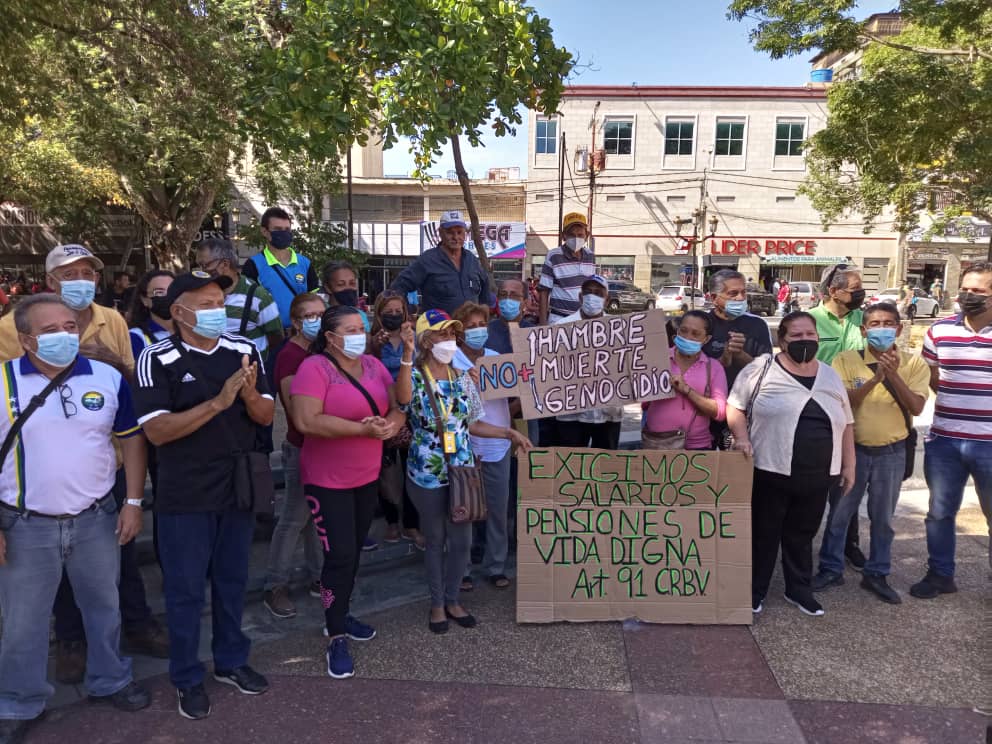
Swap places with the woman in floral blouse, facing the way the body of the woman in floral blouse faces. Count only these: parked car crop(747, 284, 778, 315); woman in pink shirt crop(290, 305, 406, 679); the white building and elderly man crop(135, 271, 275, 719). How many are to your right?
2

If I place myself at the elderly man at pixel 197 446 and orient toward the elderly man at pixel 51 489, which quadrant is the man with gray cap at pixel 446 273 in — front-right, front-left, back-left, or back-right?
back-right

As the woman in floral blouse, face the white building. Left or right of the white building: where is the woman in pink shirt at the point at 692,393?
right

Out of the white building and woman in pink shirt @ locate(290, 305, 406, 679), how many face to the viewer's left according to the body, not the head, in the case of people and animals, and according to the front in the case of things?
0

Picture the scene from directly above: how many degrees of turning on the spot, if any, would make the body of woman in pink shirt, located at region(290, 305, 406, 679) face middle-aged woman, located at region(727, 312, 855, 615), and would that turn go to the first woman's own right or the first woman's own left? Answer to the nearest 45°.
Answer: approximately 45° to the first woman's own left

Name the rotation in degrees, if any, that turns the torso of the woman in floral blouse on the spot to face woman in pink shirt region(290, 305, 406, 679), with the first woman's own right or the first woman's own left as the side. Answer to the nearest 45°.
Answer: approximately 90° to the first woman's own right

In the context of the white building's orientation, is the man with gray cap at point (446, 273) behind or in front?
in front

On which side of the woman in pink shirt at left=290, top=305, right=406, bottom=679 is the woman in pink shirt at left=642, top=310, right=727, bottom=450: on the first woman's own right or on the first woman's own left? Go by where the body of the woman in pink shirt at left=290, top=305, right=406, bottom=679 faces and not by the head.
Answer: on the first woman's own left

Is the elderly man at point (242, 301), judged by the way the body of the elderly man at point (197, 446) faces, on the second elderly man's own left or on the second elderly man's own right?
on the second elderly man's own left

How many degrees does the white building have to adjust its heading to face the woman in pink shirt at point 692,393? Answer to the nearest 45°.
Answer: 0° — it already faces them
